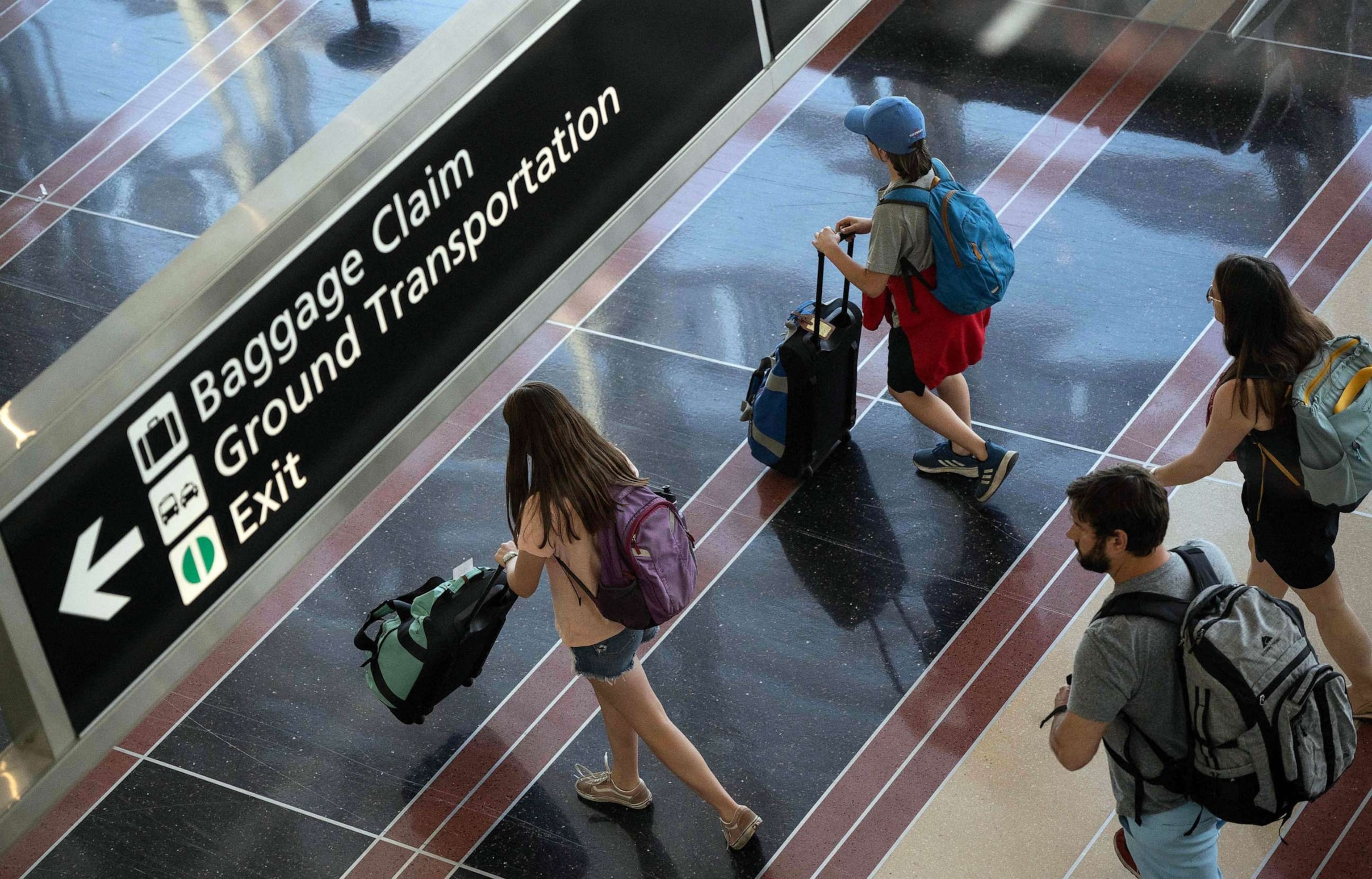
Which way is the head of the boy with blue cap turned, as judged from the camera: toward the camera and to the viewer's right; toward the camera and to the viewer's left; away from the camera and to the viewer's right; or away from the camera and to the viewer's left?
away from the camera and to the viewer's left

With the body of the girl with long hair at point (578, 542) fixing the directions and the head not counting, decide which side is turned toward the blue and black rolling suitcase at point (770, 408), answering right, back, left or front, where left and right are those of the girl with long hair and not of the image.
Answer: right

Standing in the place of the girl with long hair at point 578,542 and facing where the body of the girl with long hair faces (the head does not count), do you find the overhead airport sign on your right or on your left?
on your left

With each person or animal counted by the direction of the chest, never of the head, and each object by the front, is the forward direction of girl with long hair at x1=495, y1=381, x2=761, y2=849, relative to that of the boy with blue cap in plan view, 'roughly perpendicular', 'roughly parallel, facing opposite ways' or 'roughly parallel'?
roughly parallel

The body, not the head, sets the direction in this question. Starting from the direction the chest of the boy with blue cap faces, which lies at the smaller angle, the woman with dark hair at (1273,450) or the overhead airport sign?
the overhead airport sign

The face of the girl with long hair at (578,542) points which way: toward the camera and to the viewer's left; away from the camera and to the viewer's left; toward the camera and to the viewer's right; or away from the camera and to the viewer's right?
away from the camera and to the viewer's left

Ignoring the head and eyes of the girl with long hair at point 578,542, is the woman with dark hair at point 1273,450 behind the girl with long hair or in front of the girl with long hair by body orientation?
behind

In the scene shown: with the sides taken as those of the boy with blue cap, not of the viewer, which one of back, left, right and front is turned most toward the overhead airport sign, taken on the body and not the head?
left
